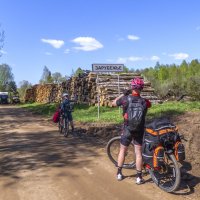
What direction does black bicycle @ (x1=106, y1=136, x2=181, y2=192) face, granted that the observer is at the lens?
facing away from the viewer and to the left of the viewer

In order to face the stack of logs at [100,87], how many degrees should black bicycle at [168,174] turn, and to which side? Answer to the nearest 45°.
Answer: approximately 45° to its right

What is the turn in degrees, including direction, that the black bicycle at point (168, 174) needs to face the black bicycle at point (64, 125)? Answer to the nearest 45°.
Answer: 0° — it already faces it

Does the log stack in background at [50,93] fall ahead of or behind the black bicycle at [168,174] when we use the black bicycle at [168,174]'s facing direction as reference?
ahead
